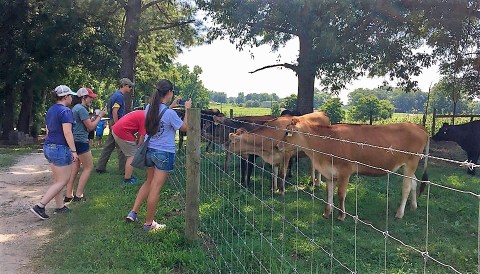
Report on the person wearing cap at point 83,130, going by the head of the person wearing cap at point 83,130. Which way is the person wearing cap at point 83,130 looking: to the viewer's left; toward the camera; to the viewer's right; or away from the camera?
to the viewer's right

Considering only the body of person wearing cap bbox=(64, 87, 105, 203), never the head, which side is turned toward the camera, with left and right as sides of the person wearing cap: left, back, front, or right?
right

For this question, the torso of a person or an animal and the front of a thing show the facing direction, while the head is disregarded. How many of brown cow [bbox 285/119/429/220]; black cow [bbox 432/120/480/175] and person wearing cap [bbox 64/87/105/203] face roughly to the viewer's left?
2

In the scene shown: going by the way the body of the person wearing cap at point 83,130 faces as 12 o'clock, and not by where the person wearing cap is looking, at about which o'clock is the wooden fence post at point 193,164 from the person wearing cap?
The wooden fence post is roughly at 2 o'clock from the person wearing cap.

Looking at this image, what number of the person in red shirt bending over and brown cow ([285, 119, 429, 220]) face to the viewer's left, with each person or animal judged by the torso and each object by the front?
1

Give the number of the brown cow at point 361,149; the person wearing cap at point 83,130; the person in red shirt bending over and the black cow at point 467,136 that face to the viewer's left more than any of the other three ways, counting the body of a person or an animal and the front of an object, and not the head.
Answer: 2

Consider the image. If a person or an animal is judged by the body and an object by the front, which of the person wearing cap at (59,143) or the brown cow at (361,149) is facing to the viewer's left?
the brown cow

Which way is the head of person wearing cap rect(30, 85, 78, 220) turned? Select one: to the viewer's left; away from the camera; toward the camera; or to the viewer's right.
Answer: to the viewer's right

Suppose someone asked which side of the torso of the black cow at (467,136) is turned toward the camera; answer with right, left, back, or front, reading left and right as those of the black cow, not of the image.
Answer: left

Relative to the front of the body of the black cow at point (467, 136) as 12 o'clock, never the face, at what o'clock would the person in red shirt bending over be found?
The person in red shirt bending over is roughly at 10 o'clock from the black cow.

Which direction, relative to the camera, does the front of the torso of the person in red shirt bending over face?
to the viewer's right

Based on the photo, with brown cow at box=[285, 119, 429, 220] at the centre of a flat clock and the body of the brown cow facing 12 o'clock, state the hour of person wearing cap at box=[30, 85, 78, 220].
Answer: The person wearing cap is roughly at 11 o'clock from the brown cow.
